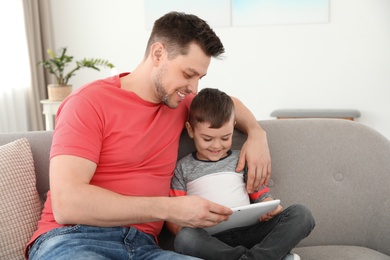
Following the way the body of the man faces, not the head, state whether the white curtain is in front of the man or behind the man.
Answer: behind

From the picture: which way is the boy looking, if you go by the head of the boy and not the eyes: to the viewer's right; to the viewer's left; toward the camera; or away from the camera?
toward the camera

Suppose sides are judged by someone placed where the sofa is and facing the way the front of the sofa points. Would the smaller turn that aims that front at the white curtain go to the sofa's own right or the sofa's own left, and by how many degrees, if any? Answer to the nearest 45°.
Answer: approximately 135° to the sofa's own right

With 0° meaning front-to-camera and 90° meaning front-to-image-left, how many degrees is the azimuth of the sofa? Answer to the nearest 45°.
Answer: approximately 0°

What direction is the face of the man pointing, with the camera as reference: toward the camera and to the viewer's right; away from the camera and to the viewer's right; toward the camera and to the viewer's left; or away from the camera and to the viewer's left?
toward the camera and to the viewer's right

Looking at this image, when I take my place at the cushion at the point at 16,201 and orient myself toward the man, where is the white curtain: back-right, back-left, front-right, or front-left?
back-left
